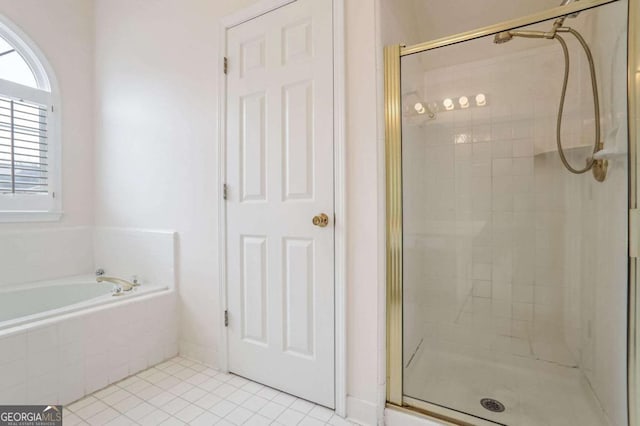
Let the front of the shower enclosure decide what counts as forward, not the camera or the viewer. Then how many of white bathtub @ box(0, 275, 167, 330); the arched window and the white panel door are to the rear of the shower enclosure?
0

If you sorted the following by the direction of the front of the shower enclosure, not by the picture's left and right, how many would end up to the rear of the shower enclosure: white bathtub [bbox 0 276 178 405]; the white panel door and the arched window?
0

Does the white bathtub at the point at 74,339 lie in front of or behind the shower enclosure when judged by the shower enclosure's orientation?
in front

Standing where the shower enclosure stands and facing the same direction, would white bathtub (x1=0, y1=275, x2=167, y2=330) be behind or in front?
in front

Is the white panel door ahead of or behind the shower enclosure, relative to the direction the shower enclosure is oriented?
ahead
